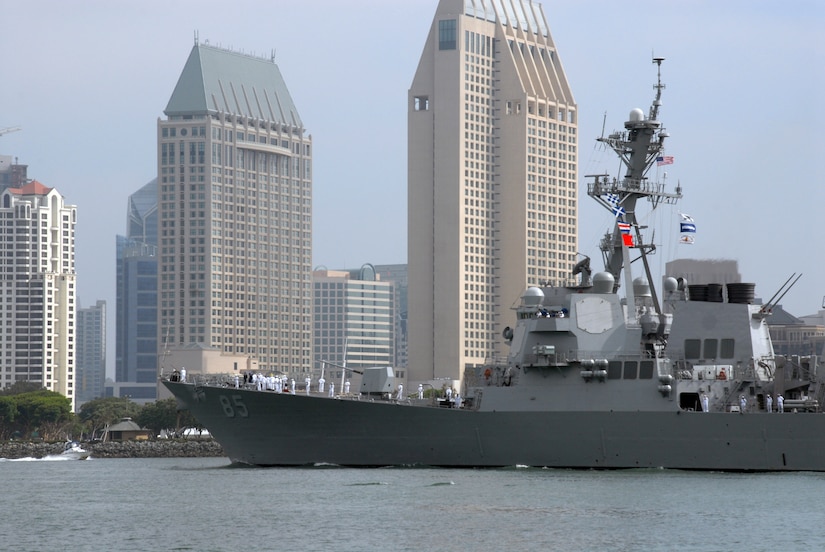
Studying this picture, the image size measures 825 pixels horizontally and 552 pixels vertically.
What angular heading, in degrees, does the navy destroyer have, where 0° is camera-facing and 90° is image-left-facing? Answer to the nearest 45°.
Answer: approximately 90°
